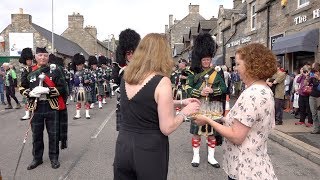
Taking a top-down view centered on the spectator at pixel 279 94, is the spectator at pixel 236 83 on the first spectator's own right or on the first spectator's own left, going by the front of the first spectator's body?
on the first spectator's own right

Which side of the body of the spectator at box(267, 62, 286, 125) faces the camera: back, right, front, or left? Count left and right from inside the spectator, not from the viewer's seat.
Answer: left

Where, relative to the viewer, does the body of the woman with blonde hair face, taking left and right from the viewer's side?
facing away from the viewer and to the right of the viewer

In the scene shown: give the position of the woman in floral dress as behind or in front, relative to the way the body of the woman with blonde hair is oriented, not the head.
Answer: in front

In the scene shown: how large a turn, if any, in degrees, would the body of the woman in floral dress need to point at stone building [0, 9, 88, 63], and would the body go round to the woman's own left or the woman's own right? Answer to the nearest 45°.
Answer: approximately 45° to the woman's own right

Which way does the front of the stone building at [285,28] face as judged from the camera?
facing the viewer and to the left of the viewer

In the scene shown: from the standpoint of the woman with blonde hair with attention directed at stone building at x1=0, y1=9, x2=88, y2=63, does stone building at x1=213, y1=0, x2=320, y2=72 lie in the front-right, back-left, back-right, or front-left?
front-right

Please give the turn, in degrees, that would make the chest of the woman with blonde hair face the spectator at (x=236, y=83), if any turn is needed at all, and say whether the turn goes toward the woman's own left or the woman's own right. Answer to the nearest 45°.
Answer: approximately 45° to the woman's own left

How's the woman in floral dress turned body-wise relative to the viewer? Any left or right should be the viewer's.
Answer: facing to the left of the viewer

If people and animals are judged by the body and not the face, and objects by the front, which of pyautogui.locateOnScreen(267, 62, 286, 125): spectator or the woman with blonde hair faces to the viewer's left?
the spectator

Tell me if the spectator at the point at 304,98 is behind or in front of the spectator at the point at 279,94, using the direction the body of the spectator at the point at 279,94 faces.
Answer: behind

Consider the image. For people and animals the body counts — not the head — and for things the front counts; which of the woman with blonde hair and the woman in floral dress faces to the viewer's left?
the woman in floral dress

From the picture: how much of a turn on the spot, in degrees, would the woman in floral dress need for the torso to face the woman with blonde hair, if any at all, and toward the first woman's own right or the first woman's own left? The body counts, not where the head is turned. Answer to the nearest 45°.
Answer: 0° — they already face them

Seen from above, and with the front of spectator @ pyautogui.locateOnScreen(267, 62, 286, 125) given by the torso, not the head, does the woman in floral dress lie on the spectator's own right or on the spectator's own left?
on the spectator's own left
